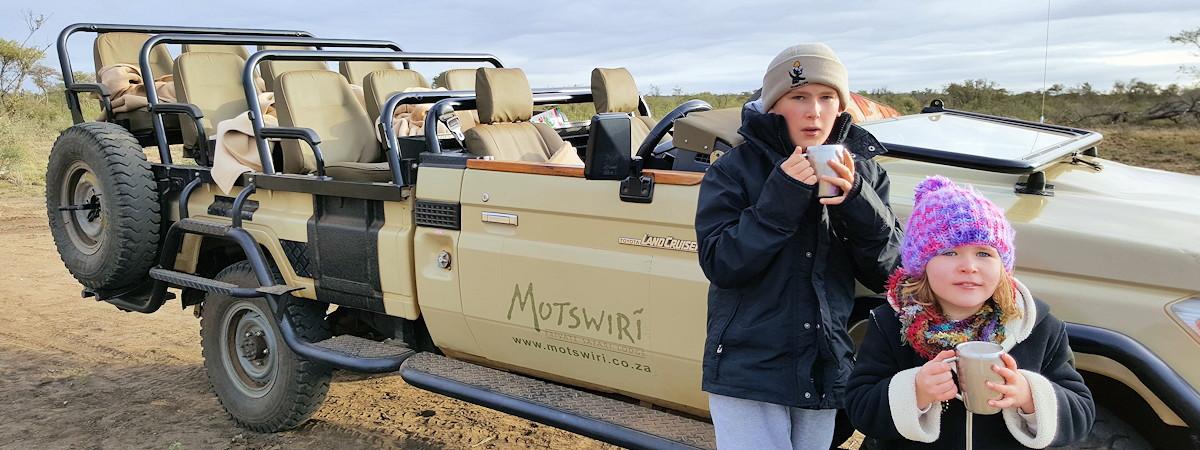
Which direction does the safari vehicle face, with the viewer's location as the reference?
facing the viewer and to the right of the viewer

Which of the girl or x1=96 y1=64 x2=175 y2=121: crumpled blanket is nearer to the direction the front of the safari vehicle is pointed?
the girl

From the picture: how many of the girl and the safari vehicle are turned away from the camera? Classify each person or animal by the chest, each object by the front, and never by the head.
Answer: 0

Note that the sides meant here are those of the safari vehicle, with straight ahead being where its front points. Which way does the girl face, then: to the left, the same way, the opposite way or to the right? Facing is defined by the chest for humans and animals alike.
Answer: to the right

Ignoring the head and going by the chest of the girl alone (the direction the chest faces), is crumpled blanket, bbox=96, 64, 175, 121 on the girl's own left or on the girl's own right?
on the girl's own right

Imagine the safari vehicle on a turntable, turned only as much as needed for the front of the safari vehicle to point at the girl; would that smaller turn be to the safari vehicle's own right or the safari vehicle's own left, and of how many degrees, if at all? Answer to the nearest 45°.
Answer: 0° — it already faces them

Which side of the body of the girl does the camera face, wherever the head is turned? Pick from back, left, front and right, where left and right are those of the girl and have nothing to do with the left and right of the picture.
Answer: front

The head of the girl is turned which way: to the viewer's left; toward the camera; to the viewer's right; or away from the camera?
toward the camera
